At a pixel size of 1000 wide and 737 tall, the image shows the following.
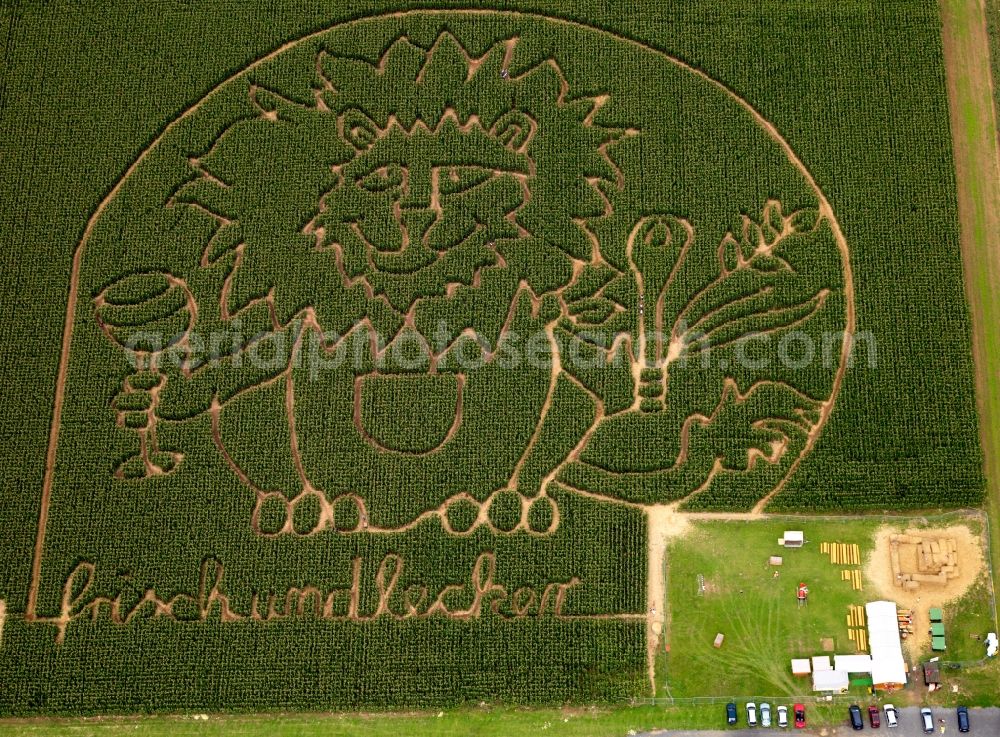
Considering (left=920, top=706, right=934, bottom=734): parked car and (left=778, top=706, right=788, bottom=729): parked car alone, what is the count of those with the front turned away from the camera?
2

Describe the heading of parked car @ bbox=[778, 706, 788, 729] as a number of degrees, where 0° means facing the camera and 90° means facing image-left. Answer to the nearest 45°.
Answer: approximately 180°

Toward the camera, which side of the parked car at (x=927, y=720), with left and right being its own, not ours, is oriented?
back

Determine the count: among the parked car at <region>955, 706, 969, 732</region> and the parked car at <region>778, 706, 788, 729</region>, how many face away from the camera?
2

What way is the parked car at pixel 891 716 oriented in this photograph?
away from the camera

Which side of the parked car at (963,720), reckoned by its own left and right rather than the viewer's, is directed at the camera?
back
